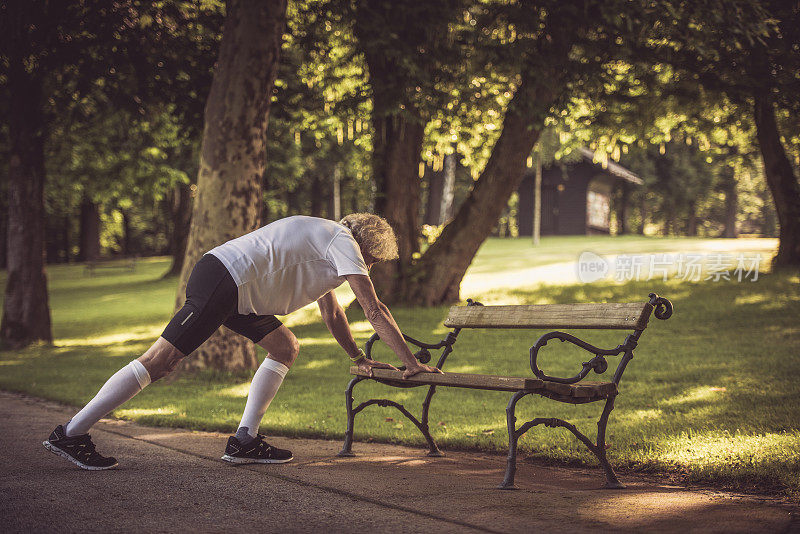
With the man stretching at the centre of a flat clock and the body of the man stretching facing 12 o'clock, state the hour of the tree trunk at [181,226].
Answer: The tree trunk is roughly at 9 o'clock from the man stretching.

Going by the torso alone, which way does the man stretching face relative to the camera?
to the viewer's right

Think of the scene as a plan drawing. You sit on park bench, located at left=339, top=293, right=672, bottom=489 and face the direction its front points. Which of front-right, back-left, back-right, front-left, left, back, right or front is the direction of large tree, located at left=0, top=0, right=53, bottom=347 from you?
right

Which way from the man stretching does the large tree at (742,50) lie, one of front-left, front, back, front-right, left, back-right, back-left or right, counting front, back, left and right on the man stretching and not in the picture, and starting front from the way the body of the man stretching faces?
front-left

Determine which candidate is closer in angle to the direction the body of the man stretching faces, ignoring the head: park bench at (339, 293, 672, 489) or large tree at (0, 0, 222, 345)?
the park bench

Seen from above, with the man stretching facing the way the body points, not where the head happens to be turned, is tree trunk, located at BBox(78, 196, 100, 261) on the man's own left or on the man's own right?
on the man's own left

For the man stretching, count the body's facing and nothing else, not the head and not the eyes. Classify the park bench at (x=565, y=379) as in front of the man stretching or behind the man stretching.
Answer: in front

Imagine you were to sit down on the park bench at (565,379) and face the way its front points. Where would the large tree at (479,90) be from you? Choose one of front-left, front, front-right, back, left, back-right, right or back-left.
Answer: back-right

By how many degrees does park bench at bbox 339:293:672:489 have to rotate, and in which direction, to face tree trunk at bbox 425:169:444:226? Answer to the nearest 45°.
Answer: approximately 135° to its right

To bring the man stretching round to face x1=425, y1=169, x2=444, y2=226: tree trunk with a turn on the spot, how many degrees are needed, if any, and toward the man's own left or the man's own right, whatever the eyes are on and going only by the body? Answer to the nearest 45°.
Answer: approximately 90° to the man's own left
